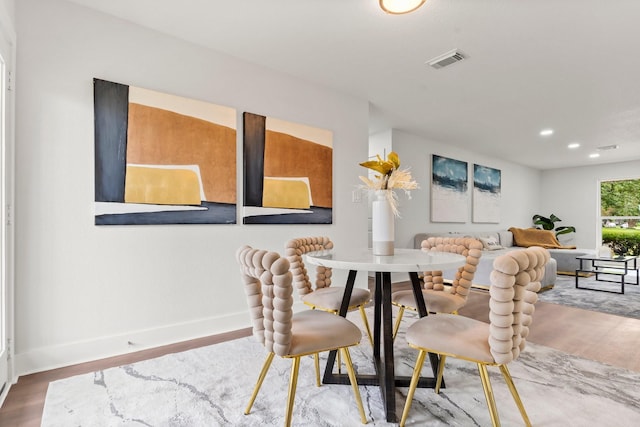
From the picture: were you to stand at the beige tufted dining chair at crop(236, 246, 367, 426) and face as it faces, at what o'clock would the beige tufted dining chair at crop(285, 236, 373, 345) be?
the beige tufted dining chair at crop(285, 236, 373, 345) is roughly at 11 o'clock from the beige tufted dining chair at crop(236, 246, 367, 426).

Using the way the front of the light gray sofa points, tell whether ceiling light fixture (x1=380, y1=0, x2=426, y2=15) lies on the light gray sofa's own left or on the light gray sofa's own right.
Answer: on the light gray sofa's own right

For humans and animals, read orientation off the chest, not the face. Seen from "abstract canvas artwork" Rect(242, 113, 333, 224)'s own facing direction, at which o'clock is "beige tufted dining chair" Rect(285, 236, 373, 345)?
The beige tufted dining chair is roughly at 1 o'clock from the abstract canvas artwork.

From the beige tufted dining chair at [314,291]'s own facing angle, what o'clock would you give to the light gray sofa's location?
The light gray sofa is roughly at 9 o'clock from the beige tufted dining chair.

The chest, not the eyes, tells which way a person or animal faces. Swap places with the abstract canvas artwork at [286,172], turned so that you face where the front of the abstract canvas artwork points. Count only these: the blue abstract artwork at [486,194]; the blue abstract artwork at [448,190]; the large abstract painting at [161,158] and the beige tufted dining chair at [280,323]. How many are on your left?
2

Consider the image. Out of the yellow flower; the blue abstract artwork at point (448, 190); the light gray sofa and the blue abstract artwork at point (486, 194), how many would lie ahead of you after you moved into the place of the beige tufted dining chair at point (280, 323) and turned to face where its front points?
4

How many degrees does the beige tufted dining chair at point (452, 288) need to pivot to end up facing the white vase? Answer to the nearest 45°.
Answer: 0° — it already faces it

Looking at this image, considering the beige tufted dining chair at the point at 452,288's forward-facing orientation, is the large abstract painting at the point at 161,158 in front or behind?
in front

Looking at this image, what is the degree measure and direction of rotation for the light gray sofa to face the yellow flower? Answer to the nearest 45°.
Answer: approximately 45° to its right

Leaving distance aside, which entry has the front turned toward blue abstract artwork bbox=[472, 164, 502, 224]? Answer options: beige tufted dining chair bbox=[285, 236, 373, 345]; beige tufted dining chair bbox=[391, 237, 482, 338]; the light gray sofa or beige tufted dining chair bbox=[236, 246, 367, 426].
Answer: beige tufted dining chair bbox=[236, 246, 367, 426]

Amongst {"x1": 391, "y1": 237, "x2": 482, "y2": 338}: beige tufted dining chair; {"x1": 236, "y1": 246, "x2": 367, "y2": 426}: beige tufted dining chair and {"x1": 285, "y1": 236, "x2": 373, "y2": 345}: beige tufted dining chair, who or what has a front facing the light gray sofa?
{"x1": 236, "y1": 246, "x2": 367, "y2": 426}: beige tufted dining chair

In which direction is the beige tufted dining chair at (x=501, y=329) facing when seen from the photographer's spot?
facing away from the viewer and to the left of the viewer

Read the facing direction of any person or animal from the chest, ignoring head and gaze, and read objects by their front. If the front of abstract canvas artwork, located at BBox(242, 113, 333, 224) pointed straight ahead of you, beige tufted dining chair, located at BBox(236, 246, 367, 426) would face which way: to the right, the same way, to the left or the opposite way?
to the left

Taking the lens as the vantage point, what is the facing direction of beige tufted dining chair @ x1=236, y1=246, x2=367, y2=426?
facing away from the viewer and to the right of the viewer

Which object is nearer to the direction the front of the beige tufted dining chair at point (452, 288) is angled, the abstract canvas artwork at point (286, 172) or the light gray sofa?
the abstract canvas artwork
